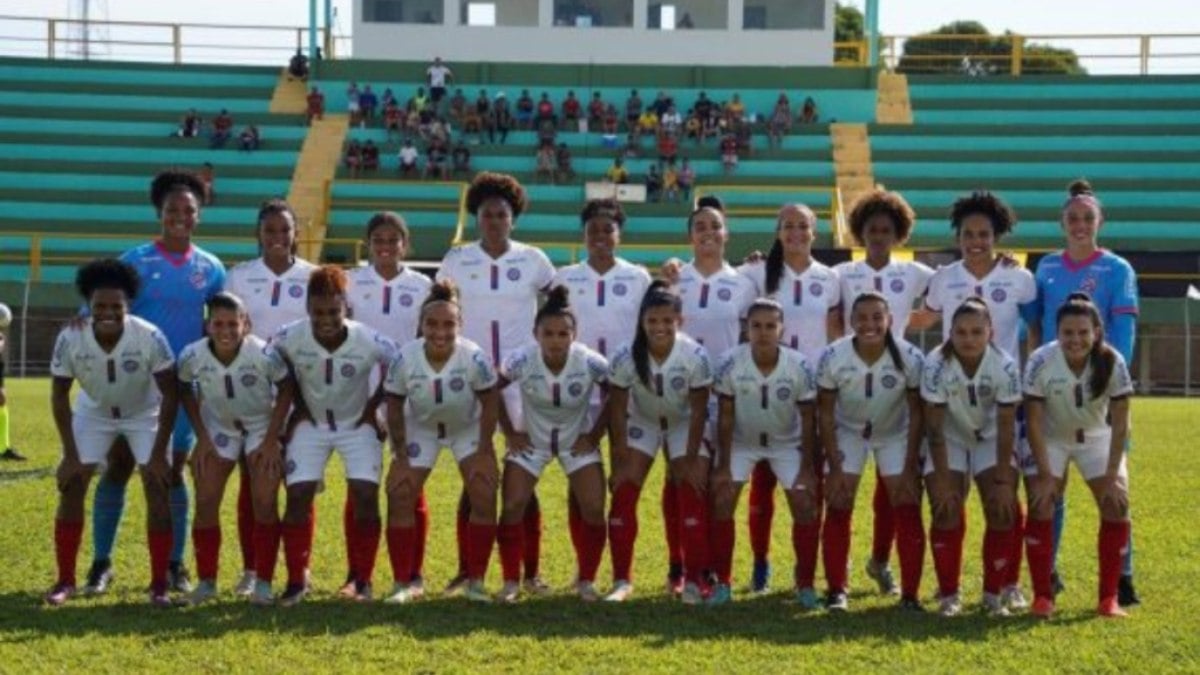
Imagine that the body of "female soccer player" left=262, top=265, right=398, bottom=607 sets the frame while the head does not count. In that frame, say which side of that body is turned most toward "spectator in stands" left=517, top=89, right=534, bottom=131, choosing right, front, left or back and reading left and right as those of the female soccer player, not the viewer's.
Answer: back

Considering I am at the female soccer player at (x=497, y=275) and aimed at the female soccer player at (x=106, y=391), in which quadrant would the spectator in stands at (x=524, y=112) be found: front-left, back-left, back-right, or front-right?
back-right

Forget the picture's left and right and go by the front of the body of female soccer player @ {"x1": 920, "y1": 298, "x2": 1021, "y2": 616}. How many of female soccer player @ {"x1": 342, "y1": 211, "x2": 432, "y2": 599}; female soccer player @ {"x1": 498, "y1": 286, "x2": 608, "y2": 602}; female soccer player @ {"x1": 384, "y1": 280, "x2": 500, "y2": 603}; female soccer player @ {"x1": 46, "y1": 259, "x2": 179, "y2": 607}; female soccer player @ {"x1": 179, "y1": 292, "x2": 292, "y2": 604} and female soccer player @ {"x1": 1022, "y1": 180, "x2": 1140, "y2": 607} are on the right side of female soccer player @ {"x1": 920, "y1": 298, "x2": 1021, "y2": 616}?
5

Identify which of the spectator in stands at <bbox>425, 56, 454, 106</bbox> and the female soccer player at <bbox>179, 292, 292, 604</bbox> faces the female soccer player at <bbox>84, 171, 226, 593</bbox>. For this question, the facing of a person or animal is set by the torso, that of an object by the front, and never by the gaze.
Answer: the spectator in stands

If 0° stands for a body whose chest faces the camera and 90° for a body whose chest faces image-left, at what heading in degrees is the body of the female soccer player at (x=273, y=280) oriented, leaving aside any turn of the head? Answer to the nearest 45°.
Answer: approximately 0°

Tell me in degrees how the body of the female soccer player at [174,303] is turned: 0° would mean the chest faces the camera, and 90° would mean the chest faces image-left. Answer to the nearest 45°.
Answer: approximately 0°

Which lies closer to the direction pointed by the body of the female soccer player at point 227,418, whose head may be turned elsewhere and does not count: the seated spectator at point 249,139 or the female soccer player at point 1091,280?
the female soccer player

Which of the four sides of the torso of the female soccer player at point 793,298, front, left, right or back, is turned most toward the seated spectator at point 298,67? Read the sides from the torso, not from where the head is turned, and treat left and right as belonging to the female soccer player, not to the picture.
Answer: back

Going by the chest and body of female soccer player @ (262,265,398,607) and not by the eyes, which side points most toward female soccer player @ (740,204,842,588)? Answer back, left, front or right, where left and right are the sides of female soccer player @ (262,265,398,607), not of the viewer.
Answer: left
